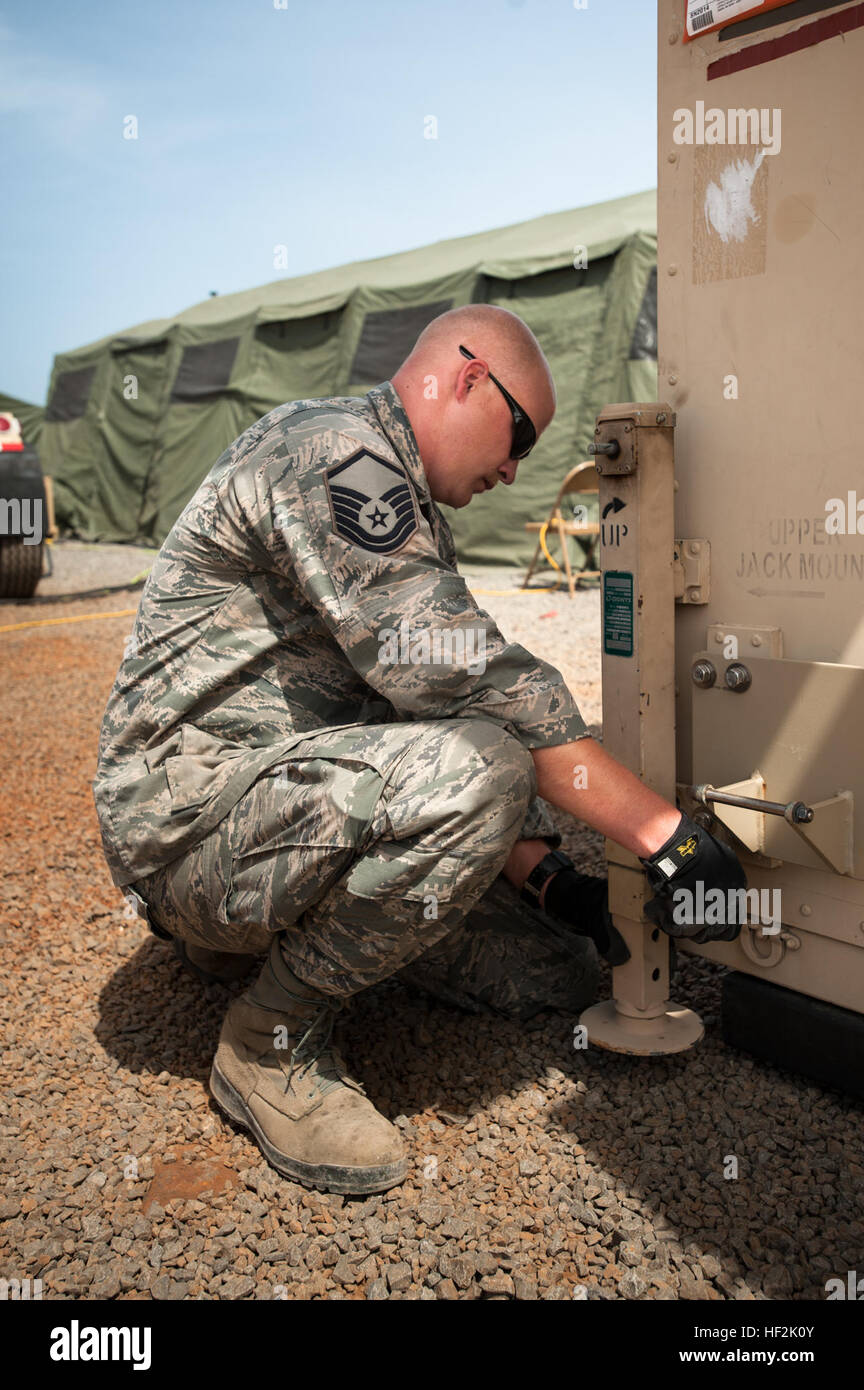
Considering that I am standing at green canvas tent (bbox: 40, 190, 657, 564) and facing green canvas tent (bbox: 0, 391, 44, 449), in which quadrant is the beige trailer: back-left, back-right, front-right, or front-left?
back-left

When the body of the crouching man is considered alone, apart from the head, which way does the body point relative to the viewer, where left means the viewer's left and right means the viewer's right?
facing to the right of the viewer

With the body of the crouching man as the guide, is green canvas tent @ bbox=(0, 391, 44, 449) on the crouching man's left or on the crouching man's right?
on the crouching man's left

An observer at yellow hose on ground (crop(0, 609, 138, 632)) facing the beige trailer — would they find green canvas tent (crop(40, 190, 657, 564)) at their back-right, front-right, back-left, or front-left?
back-left

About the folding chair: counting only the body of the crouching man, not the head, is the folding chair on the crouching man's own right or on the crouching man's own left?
on the crouching man's own left

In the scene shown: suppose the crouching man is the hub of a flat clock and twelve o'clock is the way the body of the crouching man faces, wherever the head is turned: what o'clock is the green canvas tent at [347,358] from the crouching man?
The green canvas tent is roughly at 9 o'clock from the crouching man.

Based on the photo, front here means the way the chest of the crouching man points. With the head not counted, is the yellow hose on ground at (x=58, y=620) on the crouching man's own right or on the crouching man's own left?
on the crouching man's own left

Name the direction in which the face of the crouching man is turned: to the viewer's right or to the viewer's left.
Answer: to the viewer's right
